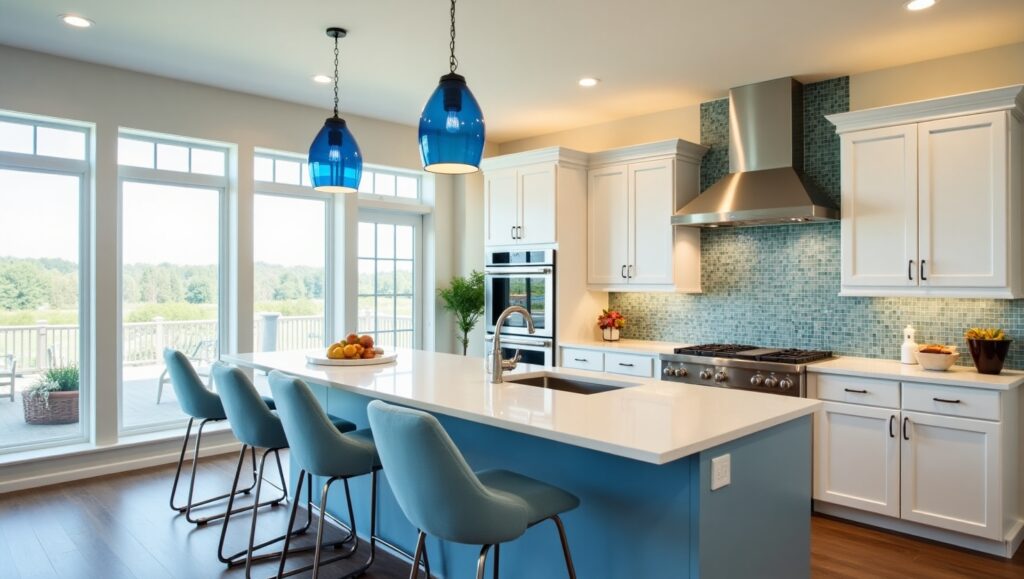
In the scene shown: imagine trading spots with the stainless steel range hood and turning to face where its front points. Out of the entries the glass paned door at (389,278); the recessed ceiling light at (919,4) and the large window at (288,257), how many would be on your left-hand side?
1

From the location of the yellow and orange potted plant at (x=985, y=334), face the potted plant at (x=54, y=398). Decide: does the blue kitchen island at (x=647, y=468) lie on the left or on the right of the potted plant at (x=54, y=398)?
left

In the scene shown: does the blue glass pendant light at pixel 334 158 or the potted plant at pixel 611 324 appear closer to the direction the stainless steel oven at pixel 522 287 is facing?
the blue glass pendant light

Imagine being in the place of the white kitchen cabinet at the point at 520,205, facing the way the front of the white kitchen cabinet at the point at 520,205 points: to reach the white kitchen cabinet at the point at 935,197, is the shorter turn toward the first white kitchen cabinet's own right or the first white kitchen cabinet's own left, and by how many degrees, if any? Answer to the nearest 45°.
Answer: approximately 90° to the first white kitchen cabinet's own left

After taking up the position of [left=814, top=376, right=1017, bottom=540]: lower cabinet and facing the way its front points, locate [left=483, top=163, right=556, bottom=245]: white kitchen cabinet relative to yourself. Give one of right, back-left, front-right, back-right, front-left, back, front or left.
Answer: front-right

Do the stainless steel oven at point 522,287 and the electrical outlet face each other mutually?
no

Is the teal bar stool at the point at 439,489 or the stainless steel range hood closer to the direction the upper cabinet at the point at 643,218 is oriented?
the teal bar stool

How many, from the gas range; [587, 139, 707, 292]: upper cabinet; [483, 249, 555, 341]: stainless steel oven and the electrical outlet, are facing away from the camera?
0

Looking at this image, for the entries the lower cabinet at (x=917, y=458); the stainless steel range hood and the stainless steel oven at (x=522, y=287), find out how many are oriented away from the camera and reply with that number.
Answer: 0

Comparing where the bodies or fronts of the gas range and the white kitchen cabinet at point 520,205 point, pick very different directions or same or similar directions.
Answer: same or similar directions

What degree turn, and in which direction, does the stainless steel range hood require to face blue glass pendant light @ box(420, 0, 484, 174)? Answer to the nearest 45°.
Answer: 0° — it already faces it

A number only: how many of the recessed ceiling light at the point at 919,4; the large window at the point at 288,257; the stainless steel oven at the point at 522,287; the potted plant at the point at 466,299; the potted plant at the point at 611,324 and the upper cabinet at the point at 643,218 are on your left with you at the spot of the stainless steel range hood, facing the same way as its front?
1

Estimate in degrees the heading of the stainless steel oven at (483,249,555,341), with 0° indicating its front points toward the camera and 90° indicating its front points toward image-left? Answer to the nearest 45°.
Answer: approximately 45°

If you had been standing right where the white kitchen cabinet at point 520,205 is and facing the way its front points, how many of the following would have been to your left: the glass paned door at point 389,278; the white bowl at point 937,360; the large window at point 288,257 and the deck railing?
1

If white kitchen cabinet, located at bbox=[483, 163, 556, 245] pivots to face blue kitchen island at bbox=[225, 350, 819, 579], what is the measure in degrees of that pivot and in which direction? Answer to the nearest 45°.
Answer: approximately 45° to its left
